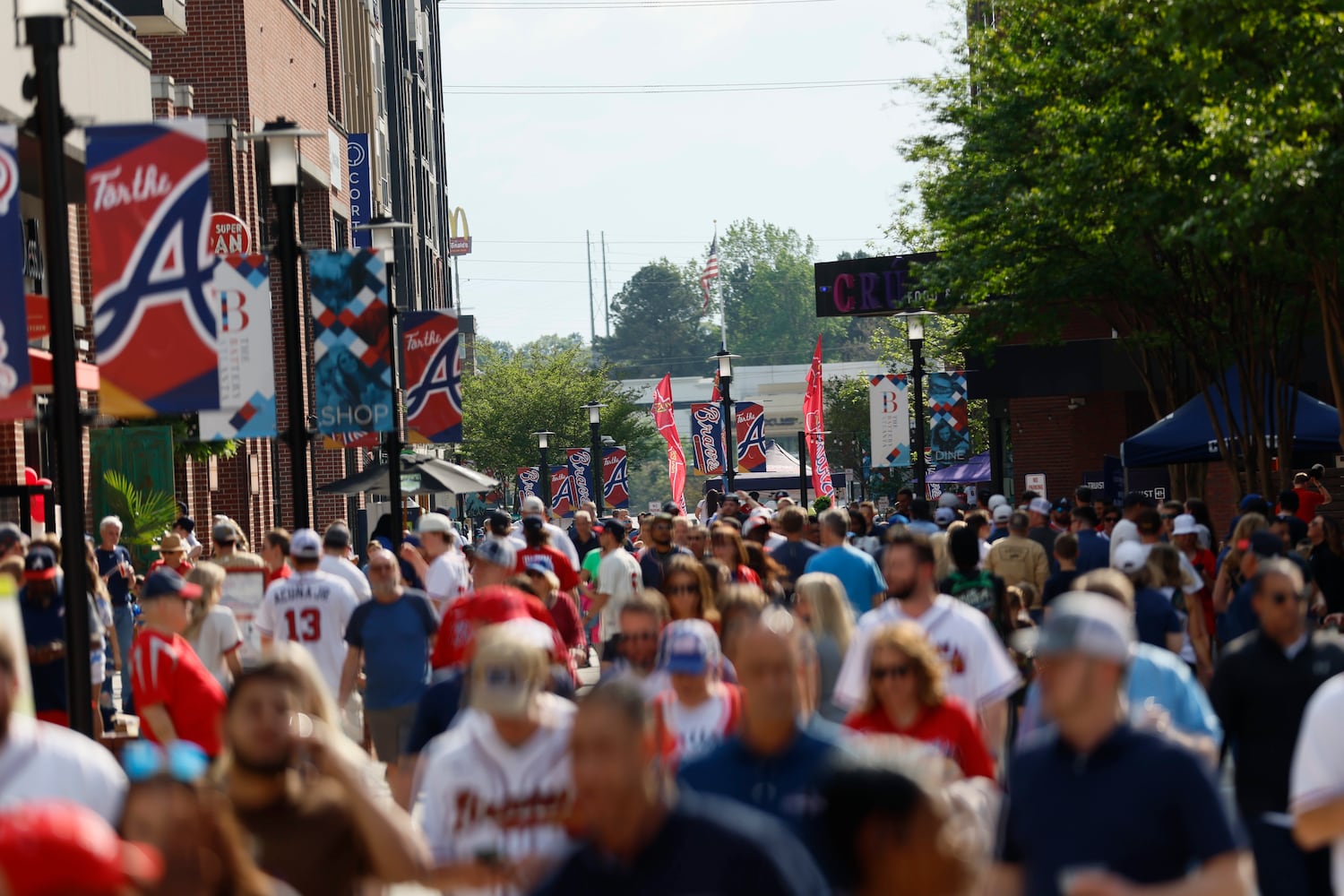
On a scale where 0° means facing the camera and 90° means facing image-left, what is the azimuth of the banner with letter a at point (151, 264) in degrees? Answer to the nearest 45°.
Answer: approximately 0°

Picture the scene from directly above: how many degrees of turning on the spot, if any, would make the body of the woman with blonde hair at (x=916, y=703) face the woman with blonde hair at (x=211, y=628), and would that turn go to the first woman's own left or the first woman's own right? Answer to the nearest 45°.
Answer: approximately 90° to the first woman's own right

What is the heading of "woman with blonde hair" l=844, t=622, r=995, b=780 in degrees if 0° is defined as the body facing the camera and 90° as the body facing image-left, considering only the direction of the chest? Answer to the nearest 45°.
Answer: approximately 45°

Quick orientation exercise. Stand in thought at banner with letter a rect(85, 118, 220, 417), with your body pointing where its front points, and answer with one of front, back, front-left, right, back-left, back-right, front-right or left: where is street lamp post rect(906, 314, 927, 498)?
back-left

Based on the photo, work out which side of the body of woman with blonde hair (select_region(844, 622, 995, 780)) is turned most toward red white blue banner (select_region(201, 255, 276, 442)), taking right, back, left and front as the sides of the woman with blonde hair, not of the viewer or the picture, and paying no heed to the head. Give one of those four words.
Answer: back

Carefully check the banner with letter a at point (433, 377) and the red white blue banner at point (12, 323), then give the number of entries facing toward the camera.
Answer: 2

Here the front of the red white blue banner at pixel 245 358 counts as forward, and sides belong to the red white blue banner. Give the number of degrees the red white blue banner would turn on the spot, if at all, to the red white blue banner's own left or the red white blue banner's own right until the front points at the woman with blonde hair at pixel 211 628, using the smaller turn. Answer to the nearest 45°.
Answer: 0° — it already faces them
